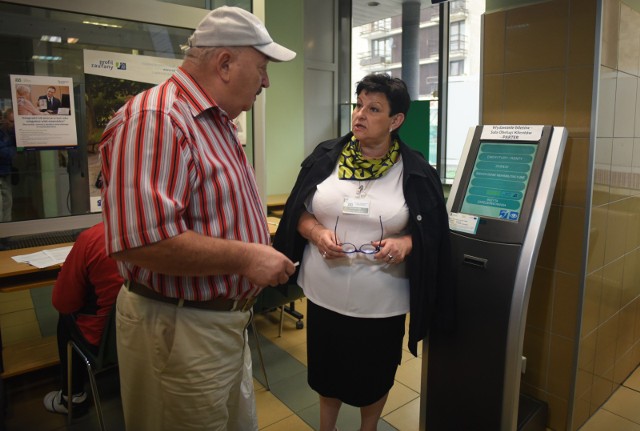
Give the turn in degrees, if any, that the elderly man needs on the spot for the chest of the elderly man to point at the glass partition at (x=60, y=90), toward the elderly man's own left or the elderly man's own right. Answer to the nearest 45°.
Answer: approximately 90° to the elderly man's own left

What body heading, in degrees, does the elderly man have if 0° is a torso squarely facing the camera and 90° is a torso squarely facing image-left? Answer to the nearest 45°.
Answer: approximately 270°

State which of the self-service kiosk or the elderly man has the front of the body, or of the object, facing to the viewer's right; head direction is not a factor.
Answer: the elderly man

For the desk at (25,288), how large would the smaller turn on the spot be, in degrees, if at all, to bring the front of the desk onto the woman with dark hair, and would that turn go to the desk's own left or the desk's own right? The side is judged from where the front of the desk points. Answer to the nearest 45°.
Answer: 0° — it already faces them

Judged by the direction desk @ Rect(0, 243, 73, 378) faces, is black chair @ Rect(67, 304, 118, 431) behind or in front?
in front

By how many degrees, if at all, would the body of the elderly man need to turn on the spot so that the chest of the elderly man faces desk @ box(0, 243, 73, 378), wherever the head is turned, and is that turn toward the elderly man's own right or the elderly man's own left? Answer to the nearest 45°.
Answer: approximately 135° to the elderly man's own left

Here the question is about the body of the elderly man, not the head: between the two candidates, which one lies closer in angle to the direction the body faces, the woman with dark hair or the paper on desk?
the woman with dark hair

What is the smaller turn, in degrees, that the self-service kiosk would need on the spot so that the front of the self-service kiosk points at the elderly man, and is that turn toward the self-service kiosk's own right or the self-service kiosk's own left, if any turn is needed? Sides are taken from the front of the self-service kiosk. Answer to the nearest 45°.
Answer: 0° — it already faces them

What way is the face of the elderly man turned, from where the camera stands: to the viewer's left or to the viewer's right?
to the viewer's right

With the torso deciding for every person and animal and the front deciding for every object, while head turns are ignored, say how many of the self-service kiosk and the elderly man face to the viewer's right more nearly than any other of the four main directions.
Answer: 1

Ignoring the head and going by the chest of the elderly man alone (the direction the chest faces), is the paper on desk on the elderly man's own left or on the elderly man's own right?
on the elderly man's own left

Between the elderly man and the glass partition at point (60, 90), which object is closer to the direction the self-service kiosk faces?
the elderly man
